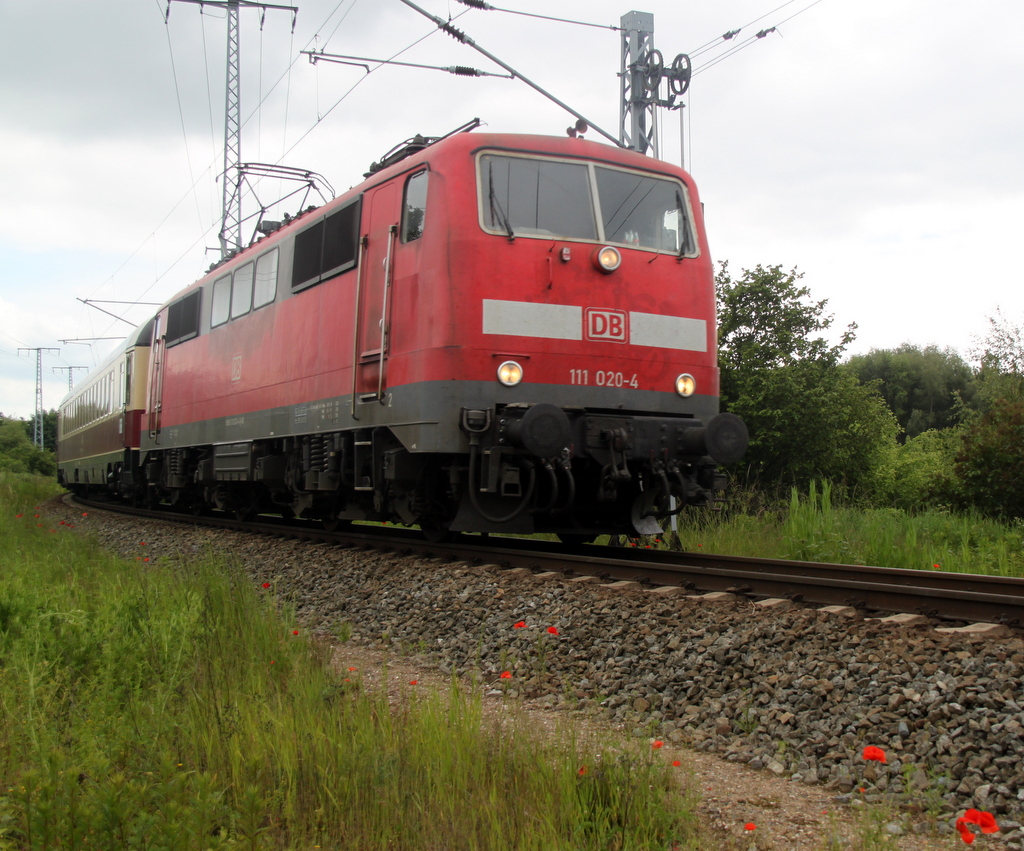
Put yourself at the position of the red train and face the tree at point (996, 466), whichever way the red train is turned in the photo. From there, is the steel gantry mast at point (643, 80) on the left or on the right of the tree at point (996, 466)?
left

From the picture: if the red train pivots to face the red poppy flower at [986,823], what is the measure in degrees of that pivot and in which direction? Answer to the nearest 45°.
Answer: approximately 45° to its right

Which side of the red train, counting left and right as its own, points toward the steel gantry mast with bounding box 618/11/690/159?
left

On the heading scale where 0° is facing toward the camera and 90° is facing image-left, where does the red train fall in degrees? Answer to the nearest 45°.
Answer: approximately 315°

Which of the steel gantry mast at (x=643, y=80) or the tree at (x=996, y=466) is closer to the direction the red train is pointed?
the tree

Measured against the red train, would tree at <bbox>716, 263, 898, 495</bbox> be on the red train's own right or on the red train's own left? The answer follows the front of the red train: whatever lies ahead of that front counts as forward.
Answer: on the red train's own left

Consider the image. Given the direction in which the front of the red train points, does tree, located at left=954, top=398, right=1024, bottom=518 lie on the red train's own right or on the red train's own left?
on the red train's own left
